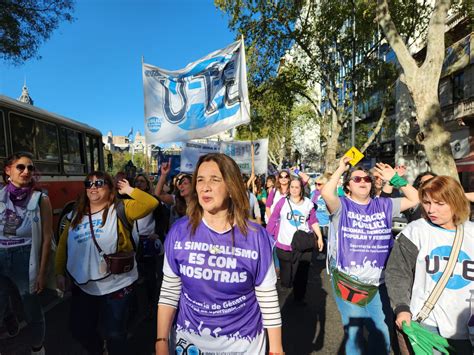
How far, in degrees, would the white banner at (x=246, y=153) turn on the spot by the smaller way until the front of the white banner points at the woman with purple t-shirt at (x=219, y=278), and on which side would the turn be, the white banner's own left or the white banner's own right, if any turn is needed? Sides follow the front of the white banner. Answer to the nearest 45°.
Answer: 0° — it already faces them

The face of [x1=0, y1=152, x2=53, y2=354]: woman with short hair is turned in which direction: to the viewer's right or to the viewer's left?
to the viewer's right

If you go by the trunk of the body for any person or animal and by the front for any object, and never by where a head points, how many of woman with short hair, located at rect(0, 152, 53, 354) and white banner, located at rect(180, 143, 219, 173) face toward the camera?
2

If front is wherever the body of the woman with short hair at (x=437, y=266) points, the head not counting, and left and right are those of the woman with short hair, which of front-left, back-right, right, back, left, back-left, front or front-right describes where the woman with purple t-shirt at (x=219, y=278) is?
front-right

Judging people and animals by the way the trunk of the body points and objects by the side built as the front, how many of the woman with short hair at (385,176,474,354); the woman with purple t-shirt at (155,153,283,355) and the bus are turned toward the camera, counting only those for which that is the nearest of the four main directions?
2

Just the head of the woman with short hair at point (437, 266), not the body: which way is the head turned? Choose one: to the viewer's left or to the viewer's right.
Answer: to the viewer's left

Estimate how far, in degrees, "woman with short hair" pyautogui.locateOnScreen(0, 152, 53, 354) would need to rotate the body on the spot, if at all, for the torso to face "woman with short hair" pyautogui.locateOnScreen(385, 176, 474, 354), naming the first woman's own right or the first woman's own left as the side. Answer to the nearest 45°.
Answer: approximately 45° to the first woman's own left

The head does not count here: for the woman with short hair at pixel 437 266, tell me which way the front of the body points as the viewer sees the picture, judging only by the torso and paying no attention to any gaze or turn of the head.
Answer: toward the camera

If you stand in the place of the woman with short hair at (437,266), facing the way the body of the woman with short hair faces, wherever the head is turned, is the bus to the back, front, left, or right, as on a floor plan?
right

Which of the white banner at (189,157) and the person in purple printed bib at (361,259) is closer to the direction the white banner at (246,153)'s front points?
the person in purple printed bib

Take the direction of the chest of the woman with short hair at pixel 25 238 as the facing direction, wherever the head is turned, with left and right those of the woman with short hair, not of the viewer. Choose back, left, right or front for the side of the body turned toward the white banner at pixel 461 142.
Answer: left
